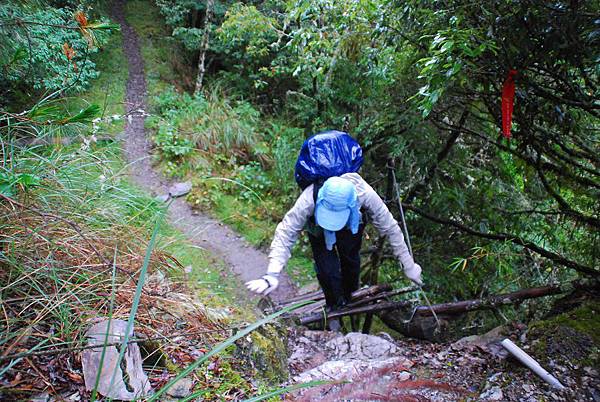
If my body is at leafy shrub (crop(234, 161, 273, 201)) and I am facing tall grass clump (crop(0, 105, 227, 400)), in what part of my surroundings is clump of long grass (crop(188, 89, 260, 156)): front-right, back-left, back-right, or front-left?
back-right

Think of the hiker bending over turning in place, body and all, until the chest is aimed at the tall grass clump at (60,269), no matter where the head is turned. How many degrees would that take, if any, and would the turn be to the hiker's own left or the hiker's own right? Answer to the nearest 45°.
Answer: approximately 45° to the hiker's own right

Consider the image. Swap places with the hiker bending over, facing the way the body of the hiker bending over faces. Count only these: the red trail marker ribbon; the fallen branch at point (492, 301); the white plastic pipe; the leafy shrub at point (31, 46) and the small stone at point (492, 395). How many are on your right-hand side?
1

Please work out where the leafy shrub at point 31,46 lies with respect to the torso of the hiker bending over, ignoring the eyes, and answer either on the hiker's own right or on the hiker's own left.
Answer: on the hiker's own right

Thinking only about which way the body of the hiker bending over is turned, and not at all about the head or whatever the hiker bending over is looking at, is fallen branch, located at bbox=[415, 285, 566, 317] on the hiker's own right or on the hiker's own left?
on the hiker's own left

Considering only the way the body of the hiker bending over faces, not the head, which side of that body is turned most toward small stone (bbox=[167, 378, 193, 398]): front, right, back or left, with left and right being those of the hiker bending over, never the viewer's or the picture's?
front

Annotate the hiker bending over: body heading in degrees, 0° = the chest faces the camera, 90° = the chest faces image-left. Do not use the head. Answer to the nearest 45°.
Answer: approximately 0°

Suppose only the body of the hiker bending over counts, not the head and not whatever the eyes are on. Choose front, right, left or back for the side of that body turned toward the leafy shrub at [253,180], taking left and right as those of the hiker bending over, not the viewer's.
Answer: back

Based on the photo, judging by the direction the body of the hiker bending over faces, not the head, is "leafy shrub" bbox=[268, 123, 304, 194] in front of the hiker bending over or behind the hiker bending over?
behind
